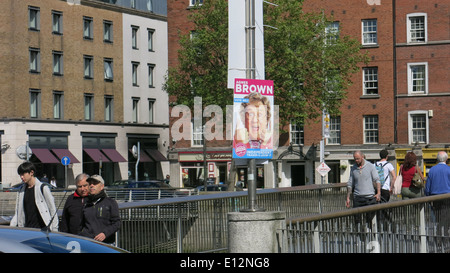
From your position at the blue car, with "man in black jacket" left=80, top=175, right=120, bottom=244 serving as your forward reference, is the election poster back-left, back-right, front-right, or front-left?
front-right

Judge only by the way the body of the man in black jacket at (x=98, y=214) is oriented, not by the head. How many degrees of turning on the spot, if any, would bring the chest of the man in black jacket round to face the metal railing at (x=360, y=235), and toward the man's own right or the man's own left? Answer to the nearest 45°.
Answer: approximately 135° to the man's own left

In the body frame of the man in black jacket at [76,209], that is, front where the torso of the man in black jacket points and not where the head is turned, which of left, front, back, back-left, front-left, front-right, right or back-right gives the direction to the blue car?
front-right

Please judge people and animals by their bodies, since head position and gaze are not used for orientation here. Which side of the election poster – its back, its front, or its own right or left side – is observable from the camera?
front

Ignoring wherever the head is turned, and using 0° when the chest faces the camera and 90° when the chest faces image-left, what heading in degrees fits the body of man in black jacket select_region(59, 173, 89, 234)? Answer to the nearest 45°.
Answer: approximately 315°
